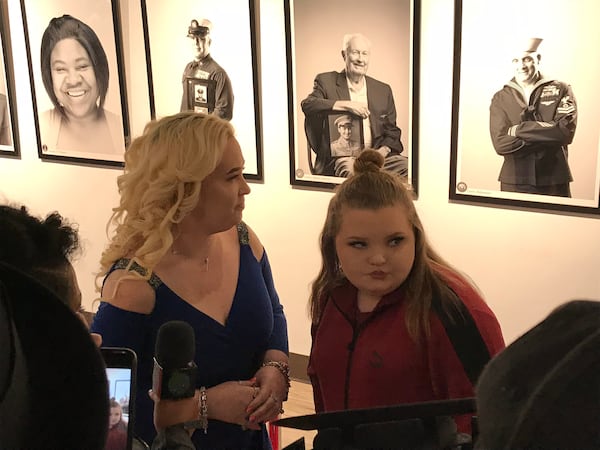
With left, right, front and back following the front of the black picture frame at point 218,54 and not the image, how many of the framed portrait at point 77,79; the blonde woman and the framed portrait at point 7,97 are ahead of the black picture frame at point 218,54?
1

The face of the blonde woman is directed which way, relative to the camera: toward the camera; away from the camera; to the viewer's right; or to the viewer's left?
to the viewer's right

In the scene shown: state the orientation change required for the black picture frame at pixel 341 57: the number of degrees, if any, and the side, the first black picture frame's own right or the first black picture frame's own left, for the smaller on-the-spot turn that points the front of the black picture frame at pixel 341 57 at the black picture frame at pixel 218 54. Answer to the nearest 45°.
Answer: approximately 135° to the first black picture frame's own right

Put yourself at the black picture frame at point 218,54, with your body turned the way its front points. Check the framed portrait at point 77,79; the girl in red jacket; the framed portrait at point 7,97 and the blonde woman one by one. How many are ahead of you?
2

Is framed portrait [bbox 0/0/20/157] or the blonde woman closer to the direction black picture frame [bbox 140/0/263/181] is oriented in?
the blonde woman

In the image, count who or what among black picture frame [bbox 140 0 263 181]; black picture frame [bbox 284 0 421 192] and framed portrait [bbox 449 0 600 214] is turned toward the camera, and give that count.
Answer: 3

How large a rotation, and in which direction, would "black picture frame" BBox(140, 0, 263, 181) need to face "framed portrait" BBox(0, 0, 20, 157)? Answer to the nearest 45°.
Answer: approximately 135° to its right

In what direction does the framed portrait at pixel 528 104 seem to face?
toward the camera

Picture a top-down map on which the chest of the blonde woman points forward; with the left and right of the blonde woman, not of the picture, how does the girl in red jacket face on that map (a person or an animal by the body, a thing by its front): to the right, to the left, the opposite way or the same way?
to the right

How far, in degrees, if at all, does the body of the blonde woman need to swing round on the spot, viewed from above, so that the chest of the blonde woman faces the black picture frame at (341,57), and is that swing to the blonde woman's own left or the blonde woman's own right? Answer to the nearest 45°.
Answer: approximately 90° to the blonde woman's own left

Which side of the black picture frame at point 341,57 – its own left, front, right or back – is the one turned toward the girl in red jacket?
front

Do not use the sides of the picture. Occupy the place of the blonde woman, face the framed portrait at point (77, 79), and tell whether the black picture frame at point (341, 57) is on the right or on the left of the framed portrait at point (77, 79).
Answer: right

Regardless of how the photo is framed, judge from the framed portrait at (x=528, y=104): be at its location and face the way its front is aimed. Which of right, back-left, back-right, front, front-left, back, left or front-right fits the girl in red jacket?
front

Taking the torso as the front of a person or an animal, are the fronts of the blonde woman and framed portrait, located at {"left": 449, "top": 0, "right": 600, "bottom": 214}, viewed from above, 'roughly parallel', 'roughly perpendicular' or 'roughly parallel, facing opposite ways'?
roughly perpendicular

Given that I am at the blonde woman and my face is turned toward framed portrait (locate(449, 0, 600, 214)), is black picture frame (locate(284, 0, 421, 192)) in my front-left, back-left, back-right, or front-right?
front-left

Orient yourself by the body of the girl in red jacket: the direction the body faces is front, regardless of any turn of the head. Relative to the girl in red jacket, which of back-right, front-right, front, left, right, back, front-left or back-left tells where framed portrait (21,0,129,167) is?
right

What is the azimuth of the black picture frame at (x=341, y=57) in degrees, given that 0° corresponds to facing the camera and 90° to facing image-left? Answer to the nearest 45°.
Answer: approximately 0°

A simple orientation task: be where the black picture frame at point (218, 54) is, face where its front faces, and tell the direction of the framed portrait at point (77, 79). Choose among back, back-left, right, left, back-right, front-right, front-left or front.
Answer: back-right
